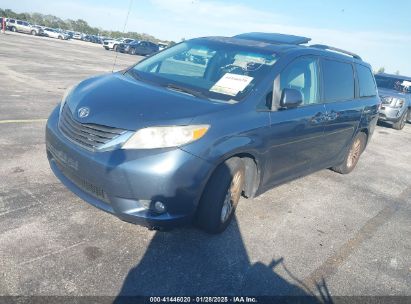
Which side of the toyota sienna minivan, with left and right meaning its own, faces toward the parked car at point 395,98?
back

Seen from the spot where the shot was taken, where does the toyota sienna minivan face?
facing the viewer and to the left of the viewer

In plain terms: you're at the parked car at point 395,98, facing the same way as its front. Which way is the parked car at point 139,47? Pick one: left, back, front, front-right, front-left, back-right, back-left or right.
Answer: right

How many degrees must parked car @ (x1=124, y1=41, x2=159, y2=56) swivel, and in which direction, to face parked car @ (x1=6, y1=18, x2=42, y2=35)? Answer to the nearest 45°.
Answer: approximately 90° to its right

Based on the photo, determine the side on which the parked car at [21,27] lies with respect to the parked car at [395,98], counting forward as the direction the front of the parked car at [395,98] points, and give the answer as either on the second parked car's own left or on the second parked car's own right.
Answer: on the second parked car's own right

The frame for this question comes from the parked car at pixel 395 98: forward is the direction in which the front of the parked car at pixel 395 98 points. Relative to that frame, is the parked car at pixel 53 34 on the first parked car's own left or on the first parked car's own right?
on the first parked car's own right

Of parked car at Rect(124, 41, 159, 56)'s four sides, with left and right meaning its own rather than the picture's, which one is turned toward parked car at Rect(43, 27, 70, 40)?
right

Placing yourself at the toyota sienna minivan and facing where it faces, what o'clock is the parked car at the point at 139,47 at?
The parked car is roughly at 4 o'clock from the toyota sienna minivan.

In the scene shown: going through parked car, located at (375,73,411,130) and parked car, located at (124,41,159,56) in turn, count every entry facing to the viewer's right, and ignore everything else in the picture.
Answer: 0

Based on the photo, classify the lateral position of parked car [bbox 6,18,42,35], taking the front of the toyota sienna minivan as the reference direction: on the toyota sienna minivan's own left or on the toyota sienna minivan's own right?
on the toyota sienna minivan's own right
